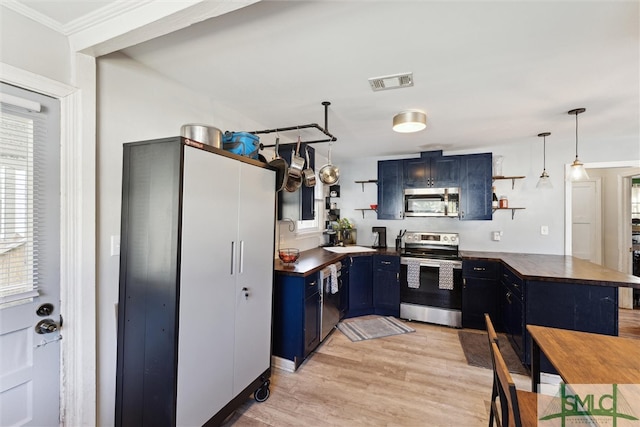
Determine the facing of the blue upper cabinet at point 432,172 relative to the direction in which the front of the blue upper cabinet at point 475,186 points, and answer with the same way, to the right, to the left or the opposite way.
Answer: the same way

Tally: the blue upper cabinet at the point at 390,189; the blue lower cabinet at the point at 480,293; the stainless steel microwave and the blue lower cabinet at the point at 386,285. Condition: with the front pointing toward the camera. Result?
4

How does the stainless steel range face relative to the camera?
toward the camera

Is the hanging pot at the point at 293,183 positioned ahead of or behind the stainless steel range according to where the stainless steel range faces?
ahead

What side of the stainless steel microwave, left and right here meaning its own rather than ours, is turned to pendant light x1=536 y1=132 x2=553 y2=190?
left

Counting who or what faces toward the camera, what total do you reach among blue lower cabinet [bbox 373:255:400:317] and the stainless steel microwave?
2

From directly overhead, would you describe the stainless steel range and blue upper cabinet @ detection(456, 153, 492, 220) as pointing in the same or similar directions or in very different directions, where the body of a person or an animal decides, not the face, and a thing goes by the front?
same or similar directions

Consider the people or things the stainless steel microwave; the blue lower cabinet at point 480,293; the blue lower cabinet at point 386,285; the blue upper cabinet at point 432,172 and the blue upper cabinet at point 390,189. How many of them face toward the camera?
5

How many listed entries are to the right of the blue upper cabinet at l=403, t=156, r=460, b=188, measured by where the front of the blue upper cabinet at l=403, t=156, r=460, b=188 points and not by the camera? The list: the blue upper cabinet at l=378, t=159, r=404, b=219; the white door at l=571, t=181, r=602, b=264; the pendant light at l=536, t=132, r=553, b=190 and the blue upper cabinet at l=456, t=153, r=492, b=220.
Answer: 1

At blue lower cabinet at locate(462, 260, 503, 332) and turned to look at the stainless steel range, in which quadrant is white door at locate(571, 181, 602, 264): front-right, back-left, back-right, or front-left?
back-right

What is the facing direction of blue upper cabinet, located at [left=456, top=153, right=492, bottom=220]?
toward the camera

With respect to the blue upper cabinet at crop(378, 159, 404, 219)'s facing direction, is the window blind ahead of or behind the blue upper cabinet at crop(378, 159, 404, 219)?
ahead

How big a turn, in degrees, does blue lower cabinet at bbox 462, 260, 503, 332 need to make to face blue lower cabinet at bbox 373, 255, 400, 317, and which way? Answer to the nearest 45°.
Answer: approximately 90° to its right

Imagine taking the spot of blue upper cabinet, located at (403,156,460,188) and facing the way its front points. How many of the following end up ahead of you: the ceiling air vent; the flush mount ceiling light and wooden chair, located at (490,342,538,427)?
3

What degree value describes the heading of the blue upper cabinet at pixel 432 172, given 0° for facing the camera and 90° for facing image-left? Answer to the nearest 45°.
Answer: approximately 0°

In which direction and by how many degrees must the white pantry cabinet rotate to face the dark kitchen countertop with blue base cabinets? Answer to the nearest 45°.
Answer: approximately 45° to its left

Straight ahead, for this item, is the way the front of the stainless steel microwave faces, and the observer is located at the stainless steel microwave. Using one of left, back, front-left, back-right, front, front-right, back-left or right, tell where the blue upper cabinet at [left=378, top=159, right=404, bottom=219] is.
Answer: right

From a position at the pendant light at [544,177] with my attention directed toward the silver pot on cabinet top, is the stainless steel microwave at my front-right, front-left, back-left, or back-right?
front-right

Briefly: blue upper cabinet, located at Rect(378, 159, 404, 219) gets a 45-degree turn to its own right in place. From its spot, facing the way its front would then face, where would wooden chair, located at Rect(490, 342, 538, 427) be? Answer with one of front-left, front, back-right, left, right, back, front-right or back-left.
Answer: front-left

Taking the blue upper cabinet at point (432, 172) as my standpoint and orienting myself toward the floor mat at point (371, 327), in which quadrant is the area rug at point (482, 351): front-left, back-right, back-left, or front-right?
front-left
